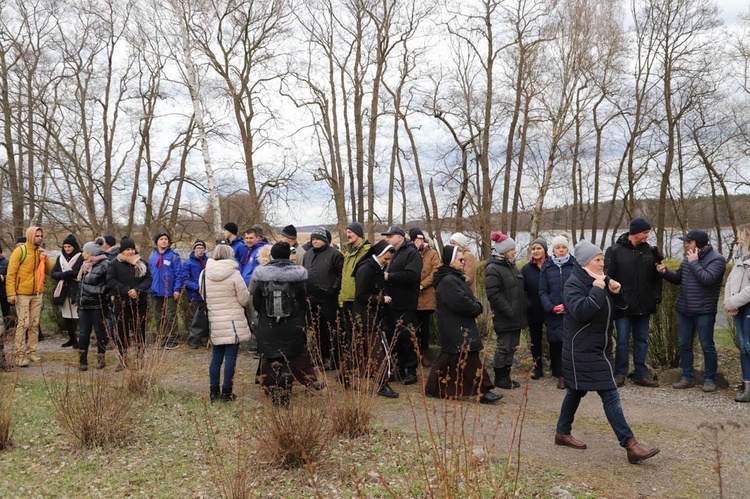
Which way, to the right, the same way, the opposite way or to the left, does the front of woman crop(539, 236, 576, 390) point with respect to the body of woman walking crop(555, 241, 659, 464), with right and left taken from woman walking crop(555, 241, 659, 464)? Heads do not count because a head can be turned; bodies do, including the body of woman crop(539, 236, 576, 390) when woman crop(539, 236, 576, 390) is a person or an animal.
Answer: to the right

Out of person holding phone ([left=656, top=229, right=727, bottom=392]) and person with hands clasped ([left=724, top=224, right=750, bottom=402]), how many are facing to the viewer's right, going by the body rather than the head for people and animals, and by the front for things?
0

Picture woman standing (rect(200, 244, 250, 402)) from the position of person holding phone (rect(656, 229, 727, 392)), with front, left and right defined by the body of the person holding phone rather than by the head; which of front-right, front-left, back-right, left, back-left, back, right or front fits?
front

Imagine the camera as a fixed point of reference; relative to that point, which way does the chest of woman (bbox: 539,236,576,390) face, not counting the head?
toward the camera

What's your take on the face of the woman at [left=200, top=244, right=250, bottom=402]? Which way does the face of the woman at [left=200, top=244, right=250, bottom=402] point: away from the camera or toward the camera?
away from the camera

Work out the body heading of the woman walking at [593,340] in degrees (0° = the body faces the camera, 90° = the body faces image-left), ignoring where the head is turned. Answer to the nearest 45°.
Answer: approximately 270°

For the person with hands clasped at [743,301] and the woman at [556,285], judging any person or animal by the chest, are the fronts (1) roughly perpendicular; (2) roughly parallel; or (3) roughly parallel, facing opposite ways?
roughly perpendicular

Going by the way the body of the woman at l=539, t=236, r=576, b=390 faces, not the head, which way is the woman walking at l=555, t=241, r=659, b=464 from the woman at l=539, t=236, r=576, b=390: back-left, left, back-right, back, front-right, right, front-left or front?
front

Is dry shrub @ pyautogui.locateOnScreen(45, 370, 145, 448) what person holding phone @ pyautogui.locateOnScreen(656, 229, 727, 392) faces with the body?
yes

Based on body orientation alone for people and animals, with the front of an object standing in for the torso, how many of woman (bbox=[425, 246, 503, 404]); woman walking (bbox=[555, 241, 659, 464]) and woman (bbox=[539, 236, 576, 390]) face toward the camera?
1

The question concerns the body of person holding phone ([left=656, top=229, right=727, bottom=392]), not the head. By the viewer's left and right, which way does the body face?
facing the viewer and to the left of the viewer

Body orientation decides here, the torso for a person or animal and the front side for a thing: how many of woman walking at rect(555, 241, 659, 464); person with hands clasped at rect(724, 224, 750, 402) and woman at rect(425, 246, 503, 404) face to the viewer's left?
1

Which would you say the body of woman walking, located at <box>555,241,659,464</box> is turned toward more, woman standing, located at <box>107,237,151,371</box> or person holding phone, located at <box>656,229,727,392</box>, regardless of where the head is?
the person holding phone

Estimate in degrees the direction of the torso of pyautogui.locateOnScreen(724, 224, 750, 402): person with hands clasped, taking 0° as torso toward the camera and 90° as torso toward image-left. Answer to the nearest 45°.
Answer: approximately 90°

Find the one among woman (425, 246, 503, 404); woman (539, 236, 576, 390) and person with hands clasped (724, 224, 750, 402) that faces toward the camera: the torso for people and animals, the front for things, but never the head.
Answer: woman (539, 236, 576, 390)
